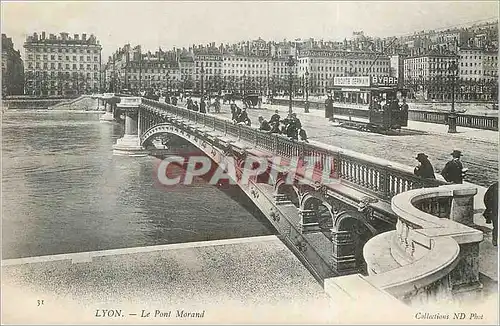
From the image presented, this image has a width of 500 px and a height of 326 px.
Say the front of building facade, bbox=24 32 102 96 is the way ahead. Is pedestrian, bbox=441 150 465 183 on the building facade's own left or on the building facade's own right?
on the building facade's own left

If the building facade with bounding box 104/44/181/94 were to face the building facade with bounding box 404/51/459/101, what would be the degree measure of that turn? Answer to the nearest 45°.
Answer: approximately 90° to its left

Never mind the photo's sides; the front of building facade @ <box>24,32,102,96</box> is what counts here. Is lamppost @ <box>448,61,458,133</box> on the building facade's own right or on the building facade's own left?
on the building facade's own left

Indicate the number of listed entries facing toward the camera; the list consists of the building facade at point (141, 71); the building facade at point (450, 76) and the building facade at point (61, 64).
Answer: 3

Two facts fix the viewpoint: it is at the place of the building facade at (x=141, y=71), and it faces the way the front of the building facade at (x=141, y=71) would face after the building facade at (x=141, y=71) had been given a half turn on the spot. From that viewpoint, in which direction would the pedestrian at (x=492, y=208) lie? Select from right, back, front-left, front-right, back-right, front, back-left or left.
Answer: back-right

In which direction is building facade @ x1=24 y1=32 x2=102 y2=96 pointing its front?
toward the camera

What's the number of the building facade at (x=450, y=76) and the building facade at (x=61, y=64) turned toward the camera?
2

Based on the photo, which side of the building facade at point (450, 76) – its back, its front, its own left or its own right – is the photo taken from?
front
